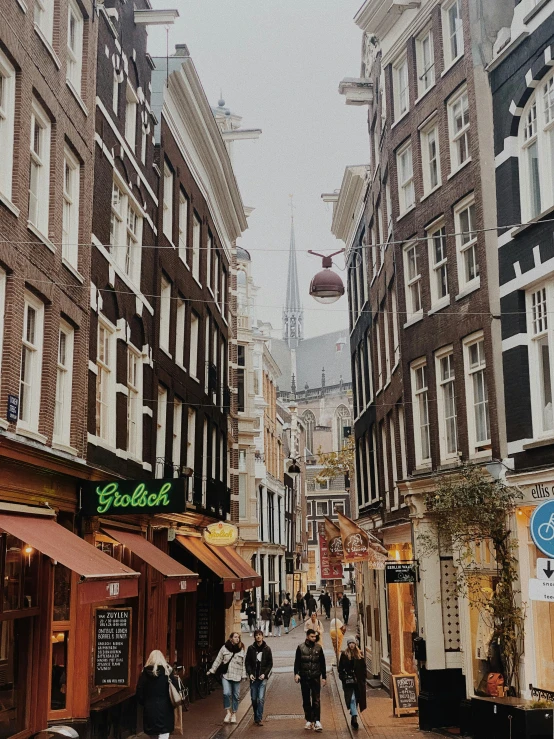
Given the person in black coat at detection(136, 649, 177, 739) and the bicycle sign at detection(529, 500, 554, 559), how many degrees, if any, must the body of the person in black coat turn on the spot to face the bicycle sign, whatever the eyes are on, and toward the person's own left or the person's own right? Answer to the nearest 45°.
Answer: approximately 135° to the person's own right

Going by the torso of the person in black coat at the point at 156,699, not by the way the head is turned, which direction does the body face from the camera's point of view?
away from the camera

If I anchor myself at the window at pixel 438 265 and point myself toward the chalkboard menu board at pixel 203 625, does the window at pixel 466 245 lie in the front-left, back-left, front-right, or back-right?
back-left

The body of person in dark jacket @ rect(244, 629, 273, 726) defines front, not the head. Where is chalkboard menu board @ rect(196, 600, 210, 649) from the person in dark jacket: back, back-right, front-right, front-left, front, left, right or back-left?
back

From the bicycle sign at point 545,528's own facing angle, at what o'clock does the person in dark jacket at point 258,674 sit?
The person in dark jacket is roughly at 5 o'clock from the bicycle sign.

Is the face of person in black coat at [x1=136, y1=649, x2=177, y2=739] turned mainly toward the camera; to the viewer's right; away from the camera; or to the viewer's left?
away from the camera

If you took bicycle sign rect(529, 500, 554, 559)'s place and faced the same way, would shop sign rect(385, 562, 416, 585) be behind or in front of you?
behind

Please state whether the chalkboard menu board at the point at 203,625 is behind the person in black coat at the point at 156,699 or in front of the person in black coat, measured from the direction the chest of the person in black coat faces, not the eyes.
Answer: in front

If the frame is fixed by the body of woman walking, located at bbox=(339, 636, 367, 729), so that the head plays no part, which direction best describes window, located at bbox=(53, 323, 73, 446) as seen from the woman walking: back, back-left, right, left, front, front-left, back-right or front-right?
front-right
